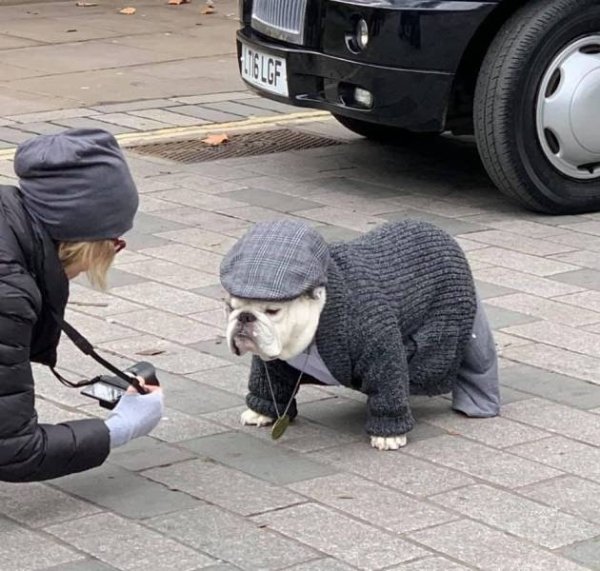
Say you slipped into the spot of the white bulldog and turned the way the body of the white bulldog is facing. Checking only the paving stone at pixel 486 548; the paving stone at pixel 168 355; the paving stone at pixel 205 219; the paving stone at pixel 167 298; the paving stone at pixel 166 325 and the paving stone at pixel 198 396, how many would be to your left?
1

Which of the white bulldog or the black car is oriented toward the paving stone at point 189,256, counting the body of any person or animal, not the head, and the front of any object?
the black car

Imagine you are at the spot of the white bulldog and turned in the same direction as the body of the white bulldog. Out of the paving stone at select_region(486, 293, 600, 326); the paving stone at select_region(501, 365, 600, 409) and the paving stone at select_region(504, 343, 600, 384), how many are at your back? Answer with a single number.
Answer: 3

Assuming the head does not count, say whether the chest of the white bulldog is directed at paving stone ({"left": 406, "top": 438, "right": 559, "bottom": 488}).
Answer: no

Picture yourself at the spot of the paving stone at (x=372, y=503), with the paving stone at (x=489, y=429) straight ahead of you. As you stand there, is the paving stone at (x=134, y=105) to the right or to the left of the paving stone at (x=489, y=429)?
left

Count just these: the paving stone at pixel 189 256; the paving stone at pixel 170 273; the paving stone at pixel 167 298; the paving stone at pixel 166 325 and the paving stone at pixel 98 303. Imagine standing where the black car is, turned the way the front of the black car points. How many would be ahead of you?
5

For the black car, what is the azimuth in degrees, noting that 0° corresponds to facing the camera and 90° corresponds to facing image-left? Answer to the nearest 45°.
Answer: approximately 45°

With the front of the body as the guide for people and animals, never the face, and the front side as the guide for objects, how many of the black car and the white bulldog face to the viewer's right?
0

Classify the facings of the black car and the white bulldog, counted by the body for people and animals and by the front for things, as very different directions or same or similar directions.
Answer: same or similar directions

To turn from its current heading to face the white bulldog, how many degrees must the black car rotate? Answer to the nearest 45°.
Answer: approximately 45° to its left

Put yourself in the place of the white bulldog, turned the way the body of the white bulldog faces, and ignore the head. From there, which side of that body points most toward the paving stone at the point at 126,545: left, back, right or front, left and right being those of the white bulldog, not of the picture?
front

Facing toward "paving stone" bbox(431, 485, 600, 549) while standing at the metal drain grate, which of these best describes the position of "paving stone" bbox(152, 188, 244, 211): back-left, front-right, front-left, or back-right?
front-right

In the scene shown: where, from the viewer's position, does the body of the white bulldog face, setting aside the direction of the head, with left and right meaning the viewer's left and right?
facing the viewer and to the left of the viewer

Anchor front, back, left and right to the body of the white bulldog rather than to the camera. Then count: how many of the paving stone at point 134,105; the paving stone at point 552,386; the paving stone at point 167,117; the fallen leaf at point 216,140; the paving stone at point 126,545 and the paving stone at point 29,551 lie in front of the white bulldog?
2

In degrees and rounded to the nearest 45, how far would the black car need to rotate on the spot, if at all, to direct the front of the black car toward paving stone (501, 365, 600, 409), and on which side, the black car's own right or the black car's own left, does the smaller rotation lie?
approximately 45° to the black car's own left
